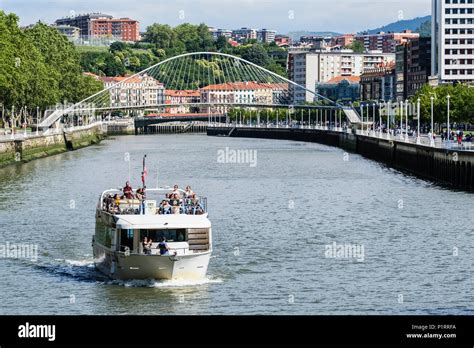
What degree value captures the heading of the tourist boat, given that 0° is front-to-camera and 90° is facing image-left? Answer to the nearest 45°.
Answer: approximately 0°

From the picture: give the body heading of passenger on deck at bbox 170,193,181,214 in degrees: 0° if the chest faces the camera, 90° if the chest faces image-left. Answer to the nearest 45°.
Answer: approximately 0°
